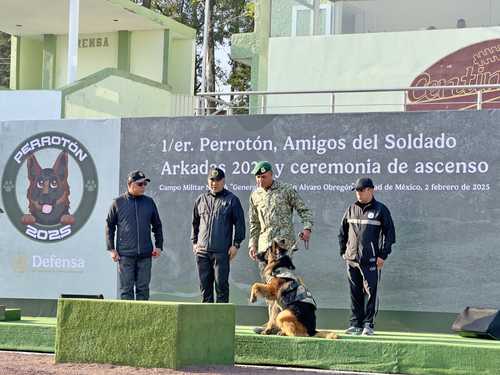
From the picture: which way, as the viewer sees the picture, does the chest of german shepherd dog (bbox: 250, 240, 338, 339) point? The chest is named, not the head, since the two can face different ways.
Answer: to the viewer's left

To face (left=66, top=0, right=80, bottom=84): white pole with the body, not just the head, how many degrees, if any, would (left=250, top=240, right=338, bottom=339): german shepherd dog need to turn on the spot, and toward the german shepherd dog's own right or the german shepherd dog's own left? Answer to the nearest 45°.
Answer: approximately 45° to the german shepherd dog's own right

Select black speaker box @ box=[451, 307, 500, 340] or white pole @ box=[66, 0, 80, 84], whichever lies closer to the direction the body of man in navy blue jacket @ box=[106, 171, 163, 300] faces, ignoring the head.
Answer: the black speaker box

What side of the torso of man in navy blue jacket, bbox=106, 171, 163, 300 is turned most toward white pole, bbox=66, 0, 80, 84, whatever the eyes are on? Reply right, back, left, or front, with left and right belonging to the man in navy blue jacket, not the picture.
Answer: back

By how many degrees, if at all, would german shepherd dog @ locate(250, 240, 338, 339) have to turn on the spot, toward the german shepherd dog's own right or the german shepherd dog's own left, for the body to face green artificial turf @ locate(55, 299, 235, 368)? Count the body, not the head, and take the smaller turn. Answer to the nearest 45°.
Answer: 0° — it already faces it

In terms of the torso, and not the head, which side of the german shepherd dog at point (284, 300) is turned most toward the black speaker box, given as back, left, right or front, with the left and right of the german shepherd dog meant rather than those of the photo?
back

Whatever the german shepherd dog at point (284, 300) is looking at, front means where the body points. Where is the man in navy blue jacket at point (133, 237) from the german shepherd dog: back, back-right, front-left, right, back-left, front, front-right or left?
front-right

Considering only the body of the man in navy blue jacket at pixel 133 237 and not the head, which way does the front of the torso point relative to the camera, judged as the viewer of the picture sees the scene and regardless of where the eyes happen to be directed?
toward the camera

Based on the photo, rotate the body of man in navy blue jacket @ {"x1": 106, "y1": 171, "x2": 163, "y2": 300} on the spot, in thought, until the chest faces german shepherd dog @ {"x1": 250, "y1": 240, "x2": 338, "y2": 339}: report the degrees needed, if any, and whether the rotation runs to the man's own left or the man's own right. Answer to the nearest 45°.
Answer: approximately 45° to the man's own left

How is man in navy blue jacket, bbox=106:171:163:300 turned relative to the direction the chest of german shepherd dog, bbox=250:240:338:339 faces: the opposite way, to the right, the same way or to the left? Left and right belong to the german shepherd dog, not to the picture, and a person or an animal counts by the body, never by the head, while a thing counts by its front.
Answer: to the left

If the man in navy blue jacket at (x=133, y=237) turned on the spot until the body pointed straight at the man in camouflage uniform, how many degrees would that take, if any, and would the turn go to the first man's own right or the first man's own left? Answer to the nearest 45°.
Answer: approximately 45° to the first man's own left

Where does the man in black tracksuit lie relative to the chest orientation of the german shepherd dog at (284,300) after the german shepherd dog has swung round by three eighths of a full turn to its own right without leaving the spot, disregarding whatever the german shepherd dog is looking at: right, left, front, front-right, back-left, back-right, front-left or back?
front

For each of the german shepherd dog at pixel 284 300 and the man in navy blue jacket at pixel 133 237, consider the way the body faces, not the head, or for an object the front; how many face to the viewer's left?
1

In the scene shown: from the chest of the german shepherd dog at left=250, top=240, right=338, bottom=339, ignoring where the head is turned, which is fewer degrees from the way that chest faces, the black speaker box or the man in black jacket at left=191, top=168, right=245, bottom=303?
the man in black jacket

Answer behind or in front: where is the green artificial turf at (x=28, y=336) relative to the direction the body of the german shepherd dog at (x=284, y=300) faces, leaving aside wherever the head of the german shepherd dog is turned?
in front
